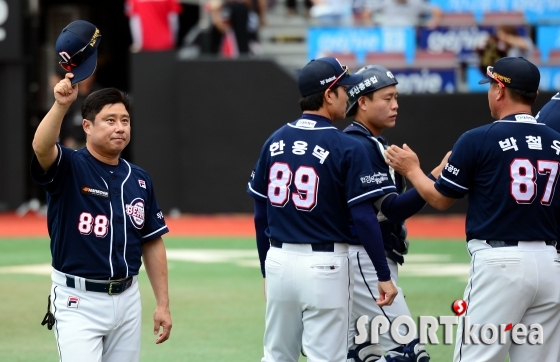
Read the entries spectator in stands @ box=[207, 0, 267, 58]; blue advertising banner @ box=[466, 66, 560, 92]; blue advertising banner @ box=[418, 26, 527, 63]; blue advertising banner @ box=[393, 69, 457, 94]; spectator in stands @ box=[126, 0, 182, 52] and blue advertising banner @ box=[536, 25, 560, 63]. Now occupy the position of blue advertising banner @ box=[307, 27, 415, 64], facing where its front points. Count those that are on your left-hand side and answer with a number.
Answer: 4

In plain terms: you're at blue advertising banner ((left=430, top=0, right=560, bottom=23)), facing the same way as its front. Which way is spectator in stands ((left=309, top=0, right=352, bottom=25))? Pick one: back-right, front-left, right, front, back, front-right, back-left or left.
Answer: right

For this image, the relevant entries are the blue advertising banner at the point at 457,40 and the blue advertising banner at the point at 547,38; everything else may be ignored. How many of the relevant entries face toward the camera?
2

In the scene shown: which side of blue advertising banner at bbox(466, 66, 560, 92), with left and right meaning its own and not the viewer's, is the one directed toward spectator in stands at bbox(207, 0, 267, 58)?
right

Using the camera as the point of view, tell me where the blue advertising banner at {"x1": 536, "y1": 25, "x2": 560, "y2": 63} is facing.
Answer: facing the viewer

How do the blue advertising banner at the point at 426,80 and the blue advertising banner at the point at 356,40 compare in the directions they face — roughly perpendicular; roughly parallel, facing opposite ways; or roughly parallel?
roughly parallel

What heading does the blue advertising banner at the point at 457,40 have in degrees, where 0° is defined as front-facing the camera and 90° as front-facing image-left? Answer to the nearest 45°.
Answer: approximately 0°

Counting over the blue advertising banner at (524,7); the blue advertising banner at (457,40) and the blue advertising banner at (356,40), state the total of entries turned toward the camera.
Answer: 3

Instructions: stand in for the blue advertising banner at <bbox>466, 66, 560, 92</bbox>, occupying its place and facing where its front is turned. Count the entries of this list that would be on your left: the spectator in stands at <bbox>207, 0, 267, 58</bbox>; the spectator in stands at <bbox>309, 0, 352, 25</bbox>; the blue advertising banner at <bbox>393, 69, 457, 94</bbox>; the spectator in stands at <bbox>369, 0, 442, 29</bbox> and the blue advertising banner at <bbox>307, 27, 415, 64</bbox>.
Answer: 0

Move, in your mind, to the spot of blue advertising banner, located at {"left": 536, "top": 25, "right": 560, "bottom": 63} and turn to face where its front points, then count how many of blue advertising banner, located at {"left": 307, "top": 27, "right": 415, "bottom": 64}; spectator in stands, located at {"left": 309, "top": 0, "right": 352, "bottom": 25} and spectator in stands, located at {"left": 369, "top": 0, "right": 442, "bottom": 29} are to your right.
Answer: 3

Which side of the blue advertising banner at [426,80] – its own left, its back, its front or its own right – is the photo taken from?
front

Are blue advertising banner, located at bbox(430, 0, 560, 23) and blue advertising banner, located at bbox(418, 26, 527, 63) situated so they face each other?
no

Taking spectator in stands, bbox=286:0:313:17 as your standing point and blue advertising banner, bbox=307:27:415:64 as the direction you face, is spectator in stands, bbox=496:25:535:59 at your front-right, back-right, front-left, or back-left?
front-left

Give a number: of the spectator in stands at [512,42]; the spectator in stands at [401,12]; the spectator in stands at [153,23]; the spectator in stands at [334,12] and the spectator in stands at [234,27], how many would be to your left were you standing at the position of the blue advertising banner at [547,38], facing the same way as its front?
0

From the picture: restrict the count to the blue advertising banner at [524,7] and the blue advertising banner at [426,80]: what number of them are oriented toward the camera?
2

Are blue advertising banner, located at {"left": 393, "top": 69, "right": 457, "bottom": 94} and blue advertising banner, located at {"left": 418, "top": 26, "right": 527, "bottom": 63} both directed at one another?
no

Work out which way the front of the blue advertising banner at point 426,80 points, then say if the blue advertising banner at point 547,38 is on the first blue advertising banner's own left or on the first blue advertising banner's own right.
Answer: on the first blue advertising banner's own left

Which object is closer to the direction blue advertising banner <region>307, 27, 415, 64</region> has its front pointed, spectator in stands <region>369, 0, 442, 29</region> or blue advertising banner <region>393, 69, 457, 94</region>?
the blue advertising banner

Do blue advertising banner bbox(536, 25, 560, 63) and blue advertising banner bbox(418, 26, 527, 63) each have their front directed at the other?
no

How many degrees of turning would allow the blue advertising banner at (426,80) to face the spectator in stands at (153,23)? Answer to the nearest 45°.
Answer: approximately 90° to its right

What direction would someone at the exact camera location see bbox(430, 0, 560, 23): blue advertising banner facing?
facing the viewer
